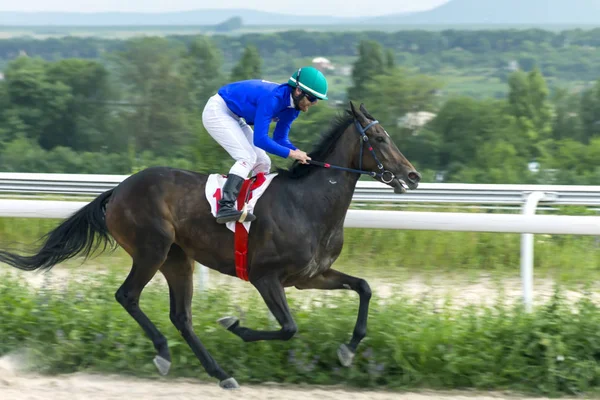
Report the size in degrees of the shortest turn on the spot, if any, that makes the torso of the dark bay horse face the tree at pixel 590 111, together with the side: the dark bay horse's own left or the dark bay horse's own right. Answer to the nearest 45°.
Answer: approximately 45° to the dark bay horse's own left

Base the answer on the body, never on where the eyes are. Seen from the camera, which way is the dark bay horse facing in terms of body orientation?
to the viewer's right

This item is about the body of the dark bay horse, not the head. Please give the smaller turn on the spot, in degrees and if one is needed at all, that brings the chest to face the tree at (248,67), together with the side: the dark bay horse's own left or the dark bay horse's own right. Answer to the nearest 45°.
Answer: approximately 90° to the dark bay horse's own left

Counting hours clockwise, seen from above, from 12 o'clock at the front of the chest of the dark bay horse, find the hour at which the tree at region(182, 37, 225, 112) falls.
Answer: The tree is roughly at 9 o'clock from the dark bay horse.

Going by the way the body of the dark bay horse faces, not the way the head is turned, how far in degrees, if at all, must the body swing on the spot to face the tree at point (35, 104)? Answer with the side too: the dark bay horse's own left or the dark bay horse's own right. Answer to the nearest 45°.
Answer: approximately 90° to the dark bay horse's own left

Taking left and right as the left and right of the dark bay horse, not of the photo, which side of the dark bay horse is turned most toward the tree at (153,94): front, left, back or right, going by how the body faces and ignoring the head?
left

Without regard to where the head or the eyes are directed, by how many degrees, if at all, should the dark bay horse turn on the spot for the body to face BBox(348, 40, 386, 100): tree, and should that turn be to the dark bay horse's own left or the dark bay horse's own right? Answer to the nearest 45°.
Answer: approximately 90° to the dark bay horse's own left
